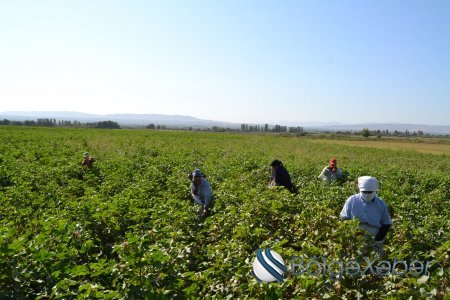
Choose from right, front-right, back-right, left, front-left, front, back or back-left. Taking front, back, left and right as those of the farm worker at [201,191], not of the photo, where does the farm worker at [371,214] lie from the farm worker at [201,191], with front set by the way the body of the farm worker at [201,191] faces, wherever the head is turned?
left

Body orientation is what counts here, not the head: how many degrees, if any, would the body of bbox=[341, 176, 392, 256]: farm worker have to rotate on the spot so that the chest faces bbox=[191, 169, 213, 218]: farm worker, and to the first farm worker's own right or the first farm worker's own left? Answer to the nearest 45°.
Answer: approximately 90° to the first farm worker's own right

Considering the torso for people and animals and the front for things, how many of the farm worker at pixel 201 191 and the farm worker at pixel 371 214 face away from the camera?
0

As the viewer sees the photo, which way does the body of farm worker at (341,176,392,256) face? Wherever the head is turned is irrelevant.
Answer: toward the camera

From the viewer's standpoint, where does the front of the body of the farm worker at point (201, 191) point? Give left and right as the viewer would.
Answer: facing the viewer and to the left of the viewer
